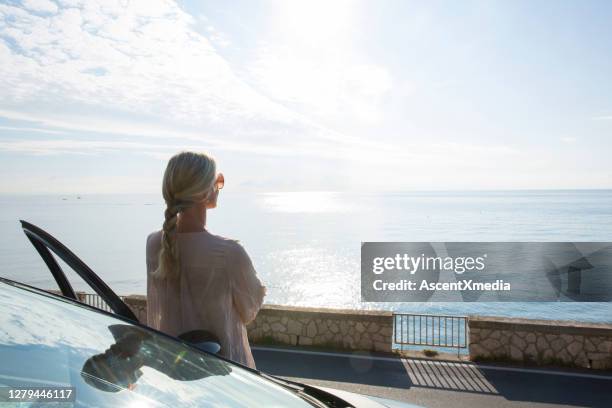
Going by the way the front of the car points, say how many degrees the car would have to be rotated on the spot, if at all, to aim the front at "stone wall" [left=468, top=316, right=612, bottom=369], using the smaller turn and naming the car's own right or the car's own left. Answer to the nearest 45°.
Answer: approximately 90° to the car's own left

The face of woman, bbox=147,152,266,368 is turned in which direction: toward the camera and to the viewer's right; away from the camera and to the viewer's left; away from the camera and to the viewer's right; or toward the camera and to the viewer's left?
away from the camera and to the viewer's right

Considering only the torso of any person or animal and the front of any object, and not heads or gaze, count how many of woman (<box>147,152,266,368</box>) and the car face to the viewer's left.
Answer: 0

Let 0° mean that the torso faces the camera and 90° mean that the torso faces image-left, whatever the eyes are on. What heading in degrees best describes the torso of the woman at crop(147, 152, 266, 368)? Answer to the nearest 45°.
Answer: approximately 225°

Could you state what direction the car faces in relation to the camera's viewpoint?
facing the viewer and to the right of the viewer

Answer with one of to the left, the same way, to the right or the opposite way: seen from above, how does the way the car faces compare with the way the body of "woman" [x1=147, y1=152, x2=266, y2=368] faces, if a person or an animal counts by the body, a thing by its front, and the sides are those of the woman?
to the right
